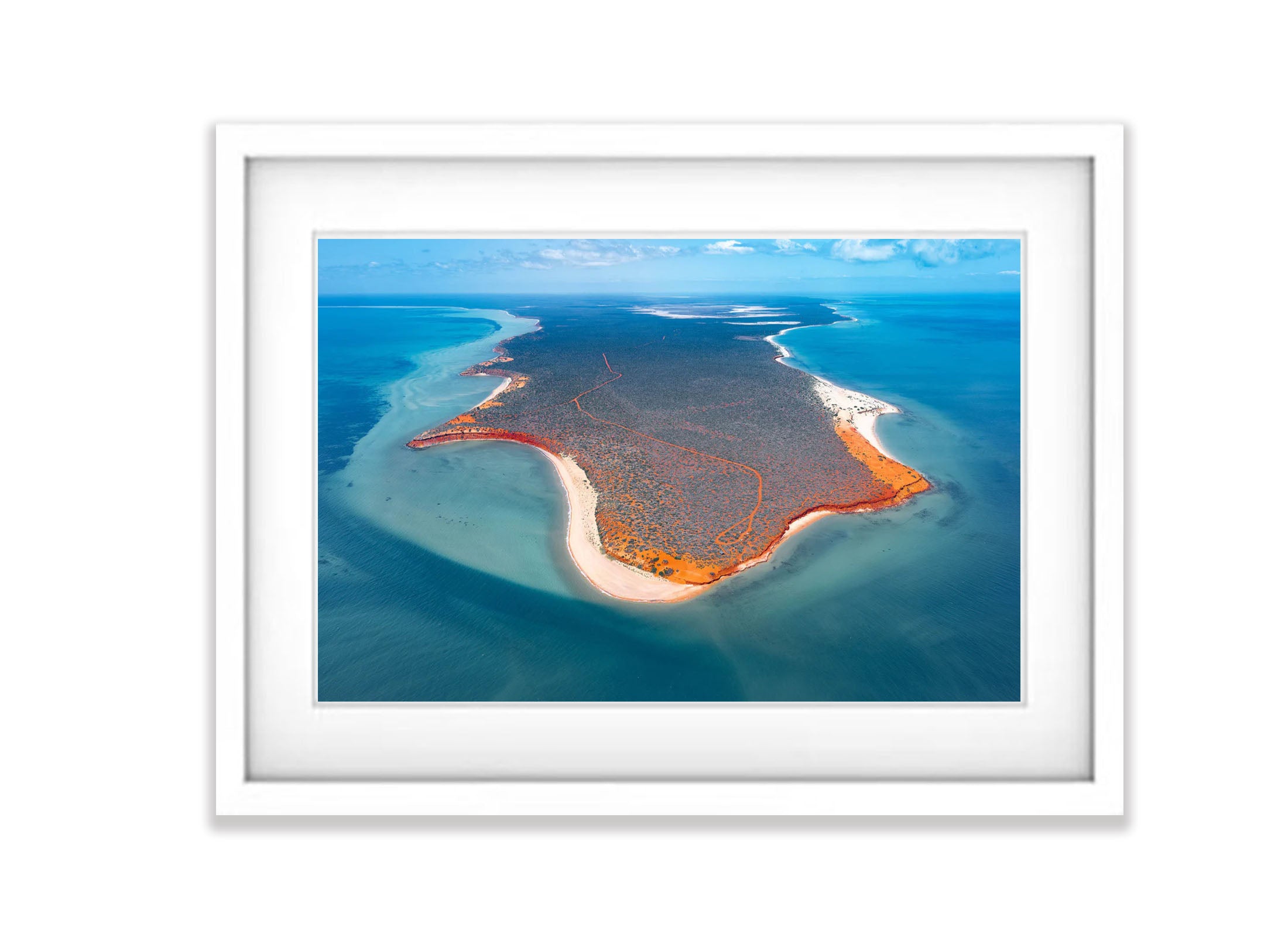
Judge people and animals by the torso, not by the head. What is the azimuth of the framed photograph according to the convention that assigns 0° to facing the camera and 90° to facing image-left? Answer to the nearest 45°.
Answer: approximately 0°
